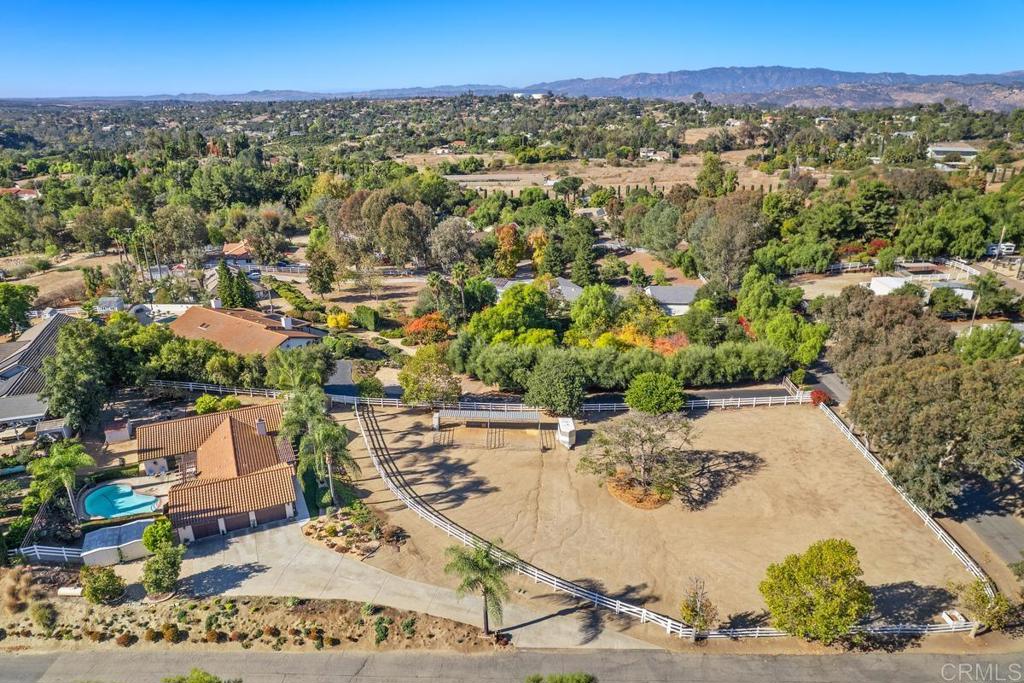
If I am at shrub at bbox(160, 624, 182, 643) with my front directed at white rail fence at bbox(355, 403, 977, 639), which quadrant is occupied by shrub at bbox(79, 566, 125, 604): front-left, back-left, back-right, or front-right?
back-left

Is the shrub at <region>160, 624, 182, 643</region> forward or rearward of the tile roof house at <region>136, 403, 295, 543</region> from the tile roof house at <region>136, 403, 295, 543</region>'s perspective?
forward

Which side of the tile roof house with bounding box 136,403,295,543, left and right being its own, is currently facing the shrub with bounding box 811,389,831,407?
left

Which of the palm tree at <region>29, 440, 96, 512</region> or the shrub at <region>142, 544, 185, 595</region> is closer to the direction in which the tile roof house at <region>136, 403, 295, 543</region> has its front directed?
the shrub

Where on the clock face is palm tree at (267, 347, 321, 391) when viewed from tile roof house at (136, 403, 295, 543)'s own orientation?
The palm tree is roughly at 7 o'clock from the tile roof house.

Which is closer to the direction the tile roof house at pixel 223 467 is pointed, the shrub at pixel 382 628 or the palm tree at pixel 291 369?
the shrub

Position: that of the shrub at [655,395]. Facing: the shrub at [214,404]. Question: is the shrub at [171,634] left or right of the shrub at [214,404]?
left

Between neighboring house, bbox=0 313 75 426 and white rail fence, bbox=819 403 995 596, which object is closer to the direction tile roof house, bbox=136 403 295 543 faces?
the white rail fence

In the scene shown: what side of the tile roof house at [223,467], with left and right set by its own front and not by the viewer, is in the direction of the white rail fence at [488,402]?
left

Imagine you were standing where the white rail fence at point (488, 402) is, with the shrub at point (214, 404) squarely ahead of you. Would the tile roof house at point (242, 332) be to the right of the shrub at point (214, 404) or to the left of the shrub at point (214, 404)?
right

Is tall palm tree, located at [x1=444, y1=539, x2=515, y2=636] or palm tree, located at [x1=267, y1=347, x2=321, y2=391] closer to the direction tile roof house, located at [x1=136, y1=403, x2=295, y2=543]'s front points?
the tall palm tree

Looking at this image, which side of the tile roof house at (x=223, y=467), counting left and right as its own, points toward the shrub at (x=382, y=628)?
front

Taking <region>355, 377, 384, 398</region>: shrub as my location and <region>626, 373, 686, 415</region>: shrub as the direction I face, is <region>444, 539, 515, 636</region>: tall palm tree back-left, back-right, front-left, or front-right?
front-right

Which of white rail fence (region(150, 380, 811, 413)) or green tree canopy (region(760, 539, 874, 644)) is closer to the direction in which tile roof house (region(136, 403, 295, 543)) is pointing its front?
the green tree canopy

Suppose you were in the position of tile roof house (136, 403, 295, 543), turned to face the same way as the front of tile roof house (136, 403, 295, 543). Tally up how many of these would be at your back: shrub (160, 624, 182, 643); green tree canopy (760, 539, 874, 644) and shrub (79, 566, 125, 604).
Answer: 0

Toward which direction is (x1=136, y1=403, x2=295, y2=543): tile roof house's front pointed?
toward the camera

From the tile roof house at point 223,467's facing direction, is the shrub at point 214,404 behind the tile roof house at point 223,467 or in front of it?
behind
